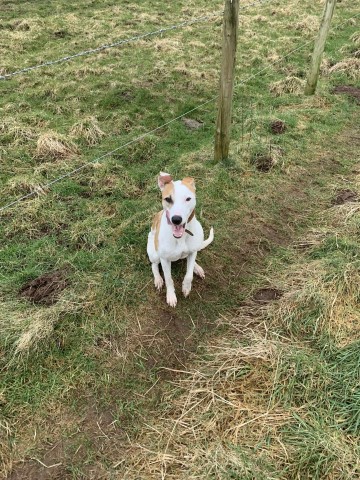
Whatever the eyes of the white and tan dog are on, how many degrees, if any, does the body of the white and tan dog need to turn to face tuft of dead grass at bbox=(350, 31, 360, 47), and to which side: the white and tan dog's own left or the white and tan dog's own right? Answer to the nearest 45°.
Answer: approximately 135° to the white and tan dog's own left

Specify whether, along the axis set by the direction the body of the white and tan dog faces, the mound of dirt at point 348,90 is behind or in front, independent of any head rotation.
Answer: behind

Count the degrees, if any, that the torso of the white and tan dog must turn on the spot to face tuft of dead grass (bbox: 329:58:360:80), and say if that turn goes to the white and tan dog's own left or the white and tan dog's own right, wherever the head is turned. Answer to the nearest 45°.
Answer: approximately 135° to the white and tan dog's own left

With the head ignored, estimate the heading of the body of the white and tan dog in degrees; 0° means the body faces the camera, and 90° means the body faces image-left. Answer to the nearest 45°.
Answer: approximately 0°

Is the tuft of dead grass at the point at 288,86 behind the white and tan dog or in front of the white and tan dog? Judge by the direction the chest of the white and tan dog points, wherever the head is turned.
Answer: behind

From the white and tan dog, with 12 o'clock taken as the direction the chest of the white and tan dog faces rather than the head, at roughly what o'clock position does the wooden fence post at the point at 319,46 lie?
The wooden fence post is roughly at 7 o'clock from the white and tan dog.
